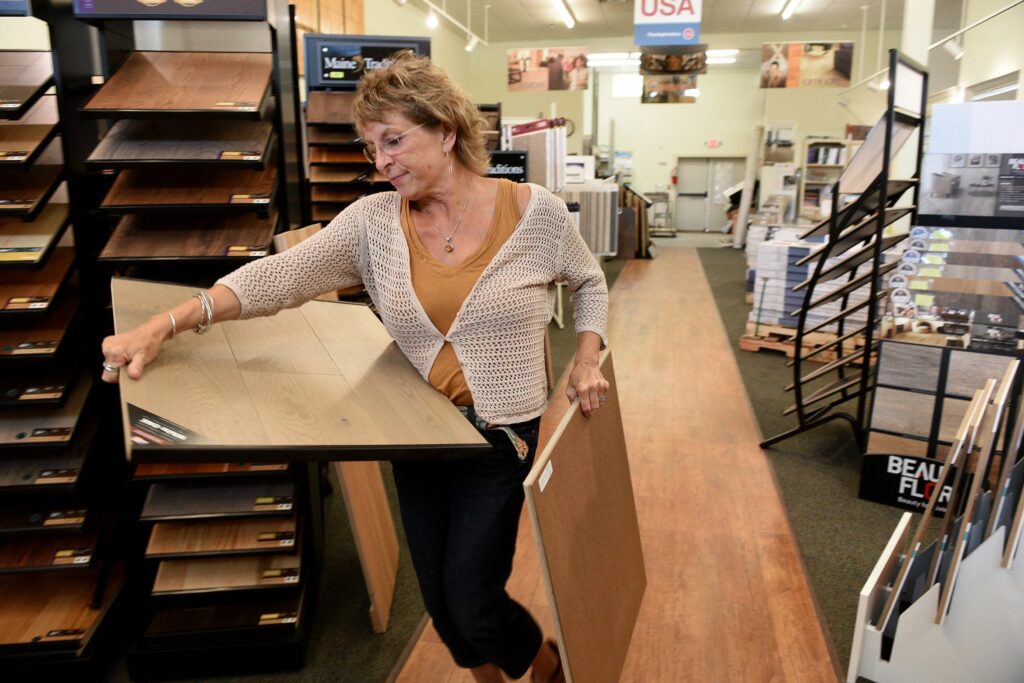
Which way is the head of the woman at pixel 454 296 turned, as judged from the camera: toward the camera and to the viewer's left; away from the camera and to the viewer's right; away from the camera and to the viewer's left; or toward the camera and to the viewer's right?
toward the camera and to the viewer's left

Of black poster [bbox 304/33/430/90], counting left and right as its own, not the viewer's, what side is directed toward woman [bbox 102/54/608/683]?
front

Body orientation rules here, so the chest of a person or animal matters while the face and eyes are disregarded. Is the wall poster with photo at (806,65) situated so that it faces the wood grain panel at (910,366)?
yes

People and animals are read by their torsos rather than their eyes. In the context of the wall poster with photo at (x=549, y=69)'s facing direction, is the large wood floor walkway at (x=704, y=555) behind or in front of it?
in front

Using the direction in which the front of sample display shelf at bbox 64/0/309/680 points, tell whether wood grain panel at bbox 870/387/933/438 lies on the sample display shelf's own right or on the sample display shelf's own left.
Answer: on the sample display shelf's own left

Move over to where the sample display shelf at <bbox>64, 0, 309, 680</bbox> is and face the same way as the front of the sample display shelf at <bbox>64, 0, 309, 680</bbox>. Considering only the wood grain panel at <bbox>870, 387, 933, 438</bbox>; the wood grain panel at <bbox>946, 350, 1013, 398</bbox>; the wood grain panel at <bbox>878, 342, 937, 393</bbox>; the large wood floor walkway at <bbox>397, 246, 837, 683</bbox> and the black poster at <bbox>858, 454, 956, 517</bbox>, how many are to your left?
5
